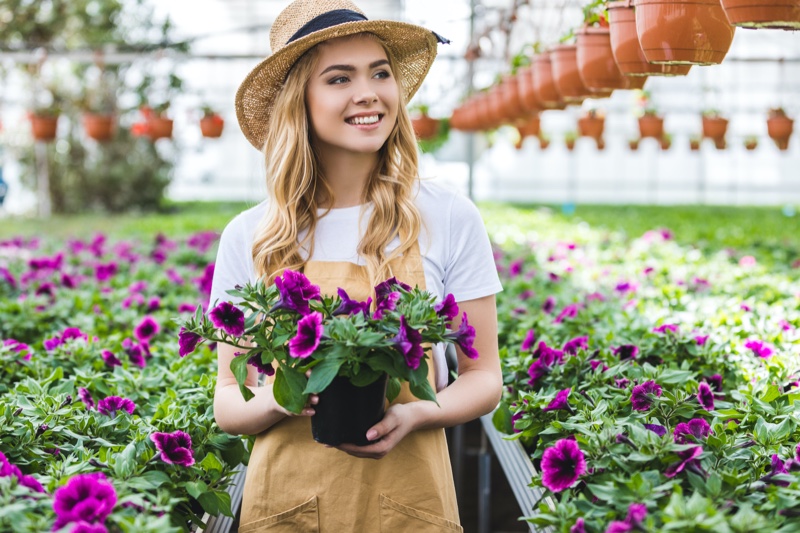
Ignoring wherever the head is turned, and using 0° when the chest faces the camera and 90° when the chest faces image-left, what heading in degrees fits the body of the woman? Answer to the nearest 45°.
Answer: approximately 0°

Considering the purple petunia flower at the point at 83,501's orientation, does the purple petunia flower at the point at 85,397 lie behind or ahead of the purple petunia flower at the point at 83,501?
behind

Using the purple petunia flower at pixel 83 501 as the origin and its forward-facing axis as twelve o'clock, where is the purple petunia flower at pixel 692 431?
the purple petunia flower at pixel 692 431 is roughly at 9 o'clock from the purple petunia flower at pixel 83 501.

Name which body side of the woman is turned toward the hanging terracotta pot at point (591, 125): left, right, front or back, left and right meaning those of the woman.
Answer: back

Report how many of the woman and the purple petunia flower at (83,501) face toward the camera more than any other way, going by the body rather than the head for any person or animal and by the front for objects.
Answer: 2

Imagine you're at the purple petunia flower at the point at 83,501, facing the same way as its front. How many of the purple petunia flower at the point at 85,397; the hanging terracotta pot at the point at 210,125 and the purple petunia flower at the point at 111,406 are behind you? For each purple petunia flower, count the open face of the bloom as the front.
3

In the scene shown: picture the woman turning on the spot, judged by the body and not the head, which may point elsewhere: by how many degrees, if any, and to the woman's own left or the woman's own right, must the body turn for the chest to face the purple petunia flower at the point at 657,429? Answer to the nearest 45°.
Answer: approximately 90° to the woman's own left

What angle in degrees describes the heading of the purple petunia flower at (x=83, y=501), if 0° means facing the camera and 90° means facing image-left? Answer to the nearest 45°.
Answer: approximately 0°

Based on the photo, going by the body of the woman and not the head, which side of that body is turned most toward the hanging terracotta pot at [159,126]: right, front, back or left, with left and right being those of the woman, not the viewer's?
back

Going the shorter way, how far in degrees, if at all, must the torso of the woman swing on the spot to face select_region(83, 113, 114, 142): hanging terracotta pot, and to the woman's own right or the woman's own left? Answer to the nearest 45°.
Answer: approximately 180°

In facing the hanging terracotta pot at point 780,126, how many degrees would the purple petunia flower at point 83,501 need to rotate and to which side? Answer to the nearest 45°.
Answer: approximately 135° to its left

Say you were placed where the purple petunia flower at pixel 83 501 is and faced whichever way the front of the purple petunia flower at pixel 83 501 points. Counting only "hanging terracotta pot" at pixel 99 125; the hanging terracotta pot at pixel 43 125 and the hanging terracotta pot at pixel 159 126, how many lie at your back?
3

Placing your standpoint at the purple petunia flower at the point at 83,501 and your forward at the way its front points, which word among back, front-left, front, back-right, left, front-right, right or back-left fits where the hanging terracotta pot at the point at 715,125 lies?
back-left
